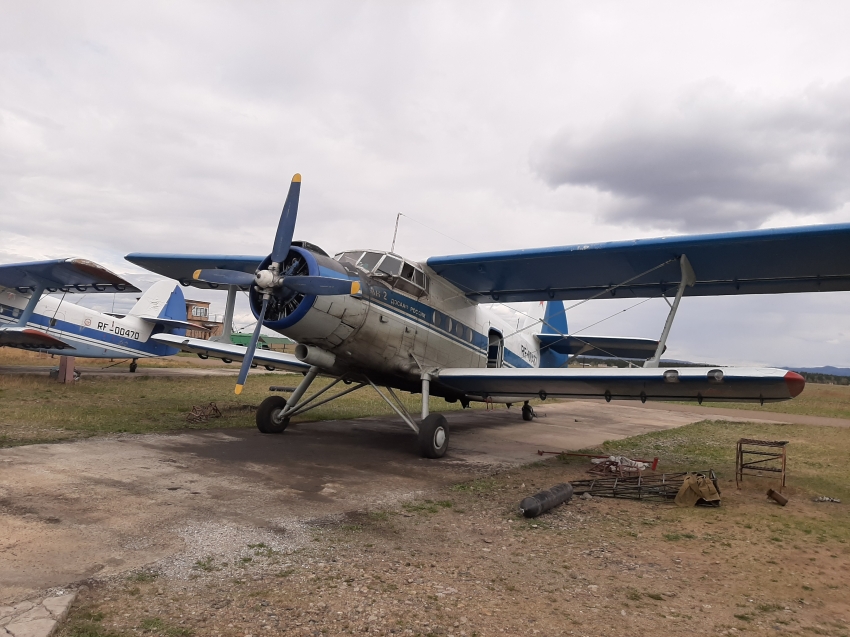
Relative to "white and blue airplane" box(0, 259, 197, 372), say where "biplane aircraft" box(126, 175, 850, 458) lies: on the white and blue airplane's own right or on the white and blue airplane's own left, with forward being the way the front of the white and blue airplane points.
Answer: on the white and blue airplane's own left

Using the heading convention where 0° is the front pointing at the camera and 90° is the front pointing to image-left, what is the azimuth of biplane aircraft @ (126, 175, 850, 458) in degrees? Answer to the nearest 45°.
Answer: approximately 45°

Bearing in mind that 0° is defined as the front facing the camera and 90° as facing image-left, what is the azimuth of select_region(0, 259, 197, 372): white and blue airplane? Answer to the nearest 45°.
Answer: approximately 45°

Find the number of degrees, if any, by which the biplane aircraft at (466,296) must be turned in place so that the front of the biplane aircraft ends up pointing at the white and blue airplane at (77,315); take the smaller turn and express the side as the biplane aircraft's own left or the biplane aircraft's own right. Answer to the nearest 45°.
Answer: approximately 90° to the biplane aircraft's own right
